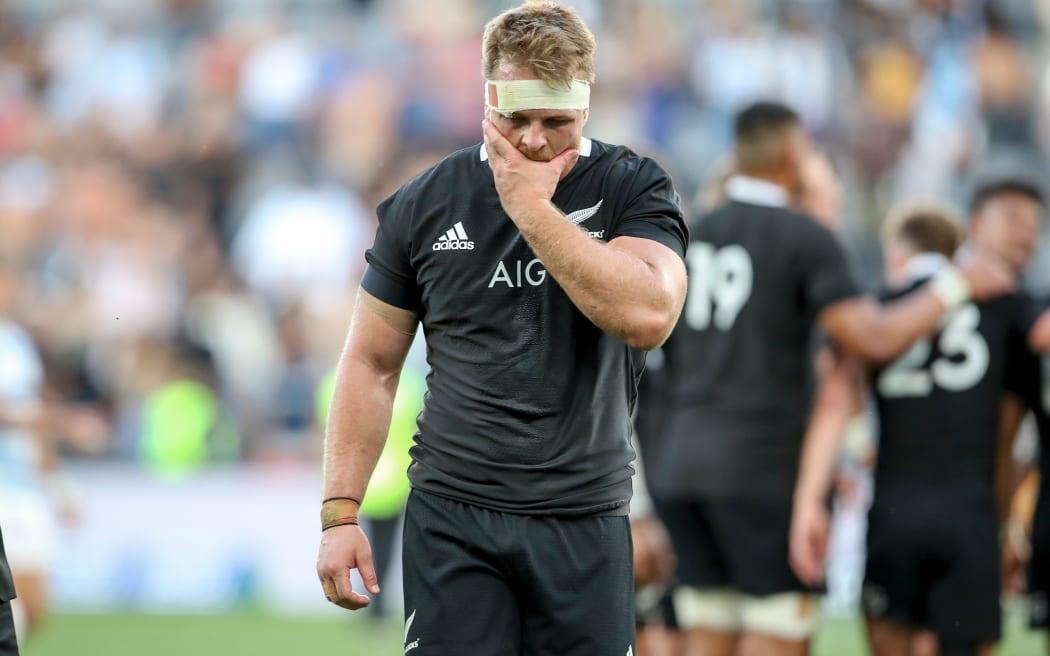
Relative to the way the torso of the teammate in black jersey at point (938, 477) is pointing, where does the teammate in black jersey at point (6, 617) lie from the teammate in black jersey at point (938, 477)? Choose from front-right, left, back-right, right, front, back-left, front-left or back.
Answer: back-left

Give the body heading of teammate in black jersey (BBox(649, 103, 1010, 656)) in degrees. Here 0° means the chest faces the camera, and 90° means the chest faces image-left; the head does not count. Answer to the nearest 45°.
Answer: approximately 225°

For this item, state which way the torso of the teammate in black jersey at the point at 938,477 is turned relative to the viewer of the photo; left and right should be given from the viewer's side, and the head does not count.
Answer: facing away from the viewer

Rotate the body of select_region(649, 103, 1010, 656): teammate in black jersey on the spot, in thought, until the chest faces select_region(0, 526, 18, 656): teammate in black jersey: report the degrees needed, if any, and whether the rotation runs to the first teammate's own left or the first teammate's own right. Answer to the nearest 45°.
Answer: approximately 180°

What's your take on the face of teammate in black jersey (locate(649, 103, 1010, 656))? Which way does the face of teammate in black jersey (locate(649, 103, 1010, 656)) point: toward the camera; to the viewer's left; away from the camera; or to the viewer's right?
away from the camera
